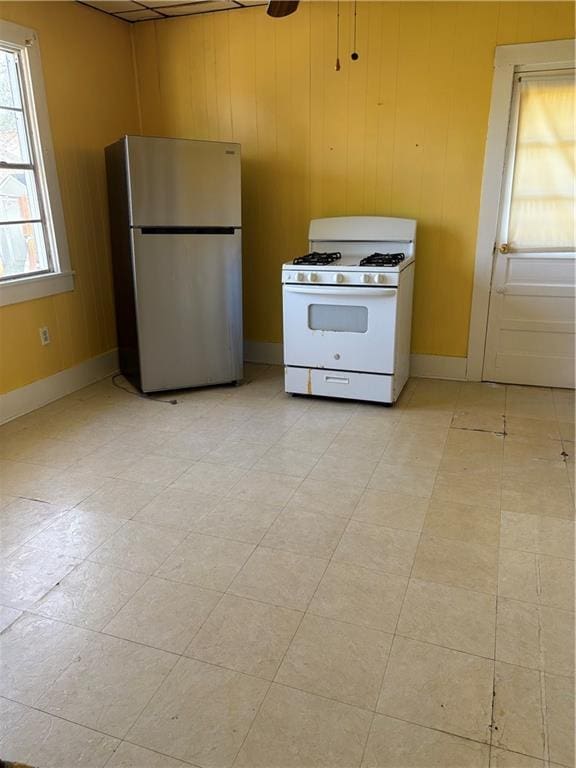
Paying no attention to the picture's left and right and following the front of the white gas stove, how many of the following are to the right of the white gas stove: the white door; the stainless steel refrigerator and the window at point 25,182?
2

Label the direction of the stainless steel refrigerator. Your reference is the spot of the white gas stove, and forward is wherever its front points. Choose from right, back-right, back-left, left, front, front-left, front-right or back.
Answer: right

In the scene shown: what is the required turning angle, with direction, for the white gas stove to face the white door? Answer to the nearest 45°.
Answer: approximately 90° to its left

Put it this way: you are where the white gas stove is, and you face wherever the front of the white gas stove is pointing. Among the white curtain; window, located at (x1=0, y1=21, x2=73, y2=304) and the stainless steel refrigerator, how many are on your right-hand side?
2

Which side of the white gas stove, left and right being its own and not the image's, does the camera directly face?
front

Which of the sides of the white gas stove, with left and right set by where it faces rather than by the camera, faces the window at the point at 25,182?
right

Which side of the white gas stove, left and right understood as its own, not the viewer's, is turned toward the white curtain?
left
